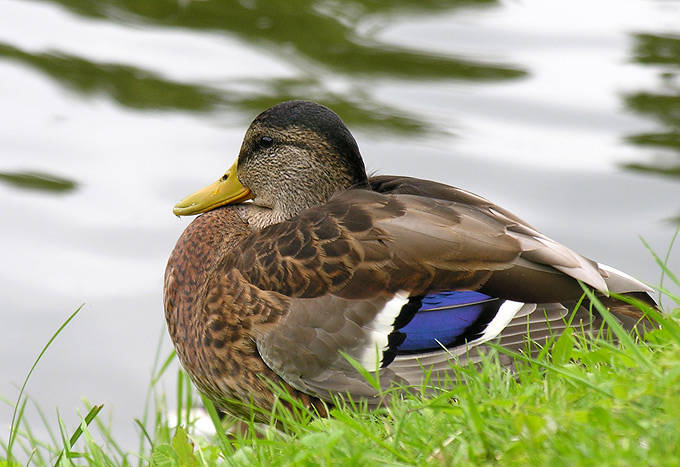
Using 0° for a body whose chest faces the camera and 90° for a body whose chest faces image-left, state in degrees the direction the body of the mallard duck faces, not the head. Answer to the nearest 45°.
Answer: approximately 90°
